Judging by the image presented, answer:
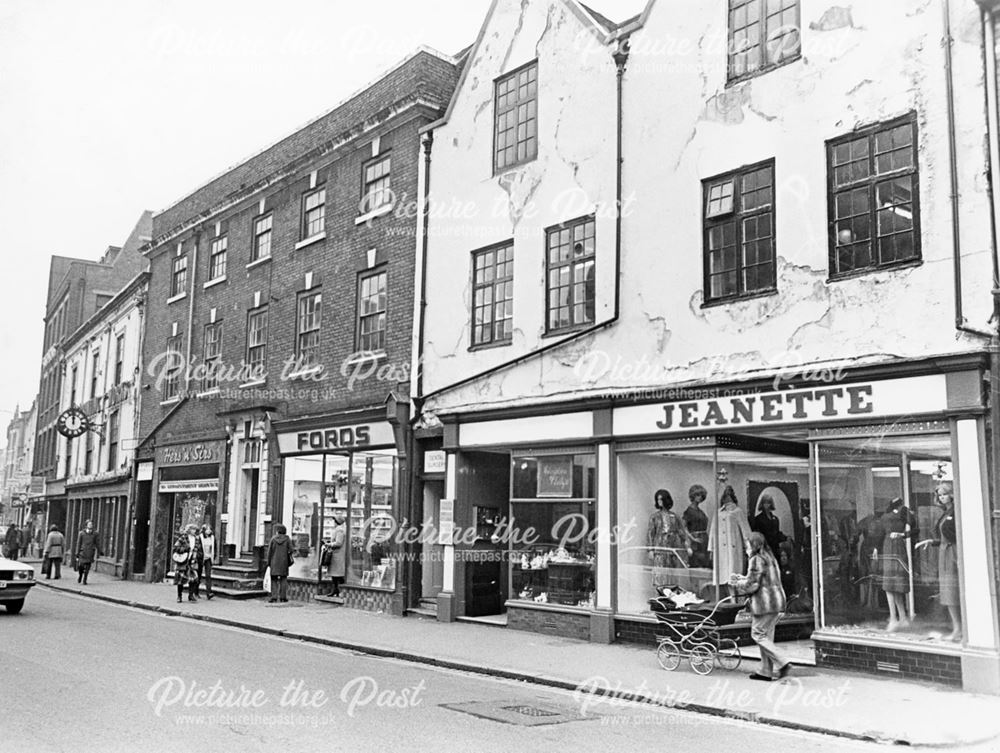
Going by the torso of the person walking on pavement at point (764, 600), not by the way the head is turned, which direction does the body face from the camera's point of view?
to the viewer's left

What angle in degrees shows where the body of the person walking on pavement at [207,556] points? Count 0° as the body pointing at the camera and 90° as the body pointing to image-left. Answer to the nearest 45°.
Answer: approximately 315°

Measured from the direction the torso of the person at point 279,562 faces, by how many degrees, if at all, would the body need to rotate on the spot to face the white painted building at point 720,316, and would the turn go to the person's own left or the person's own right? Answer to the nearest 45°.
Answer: approximately 180°

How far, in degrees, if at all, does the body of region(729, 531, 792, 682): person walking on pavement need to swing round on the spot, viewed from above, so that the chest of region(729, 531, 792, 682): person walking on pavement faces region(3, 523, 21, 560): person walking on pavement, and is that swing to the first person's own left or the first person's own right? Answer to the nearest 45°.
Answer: approximately 45° to the first person's own right

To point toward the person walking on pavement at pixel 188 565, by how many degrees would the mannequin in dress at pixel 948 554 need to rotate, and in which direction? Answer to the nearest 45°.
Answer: approximately 45° to its right

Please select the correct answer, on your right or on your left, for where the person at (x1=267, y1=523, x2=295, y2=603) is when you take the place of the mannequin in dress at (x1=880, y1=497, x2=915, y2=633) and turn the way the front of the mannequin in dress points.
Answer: on your right

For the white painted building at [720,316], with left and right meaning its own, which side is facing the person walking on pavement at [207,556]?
right

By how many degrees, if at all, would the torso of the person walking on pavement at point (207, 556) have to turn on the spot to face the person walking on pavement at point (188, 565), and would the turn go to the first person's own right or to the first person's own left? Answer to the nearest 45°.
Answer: approximately 90° to the first person's own right

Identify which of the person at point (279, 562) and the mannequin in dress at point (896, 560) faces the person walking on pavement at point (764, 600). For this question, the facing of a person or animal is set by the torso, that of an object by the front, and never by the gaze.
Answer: the mannequin in dress

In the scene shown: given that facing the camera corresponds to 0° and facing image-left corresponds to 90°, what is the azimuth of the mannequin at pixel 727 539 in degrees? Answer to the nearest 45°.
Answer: approximately 45°

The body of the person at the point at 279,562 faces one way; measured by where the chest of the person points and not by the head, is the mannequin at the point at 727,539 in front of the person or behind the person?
behind

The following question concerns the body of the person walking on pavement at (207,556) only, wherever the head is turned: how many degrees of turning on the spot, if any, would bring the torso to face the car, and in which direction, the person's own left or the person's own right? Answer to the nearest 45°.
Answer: approximately 90° to the person's own right

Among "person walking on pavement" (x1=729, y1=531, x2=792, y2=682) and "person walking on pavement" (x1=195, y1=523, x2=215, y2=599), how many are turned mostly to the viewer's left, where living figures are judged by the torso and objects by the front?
1
